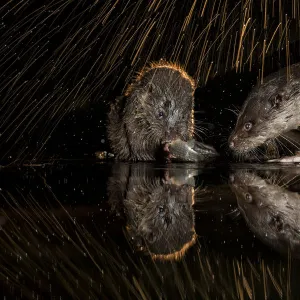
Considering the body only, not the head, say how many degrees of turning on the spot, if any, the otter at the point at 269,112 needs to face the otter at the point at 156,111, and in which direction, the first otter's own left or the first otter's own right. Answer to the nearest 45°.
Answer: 0° — it already faces it

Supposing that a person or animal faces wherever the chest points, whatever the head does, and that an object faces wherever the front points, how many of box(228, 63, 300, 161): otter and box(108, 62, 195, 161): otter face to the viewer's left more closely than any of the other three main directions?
1

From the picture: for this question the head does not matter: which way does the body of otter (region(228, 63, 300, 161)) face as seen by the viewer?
to the viewer's left

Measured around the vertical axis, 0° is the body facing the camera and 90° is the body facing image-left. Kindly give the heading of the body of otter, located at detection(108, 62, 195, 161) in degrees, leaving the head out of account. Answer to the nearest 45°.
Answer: approximately 315°

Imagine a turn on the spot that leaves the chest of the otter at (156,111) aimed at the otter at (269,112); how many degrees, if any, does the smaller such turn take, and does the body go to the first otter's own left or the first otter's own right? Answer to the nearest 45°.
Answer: approximately 45° to the first otter's own left
